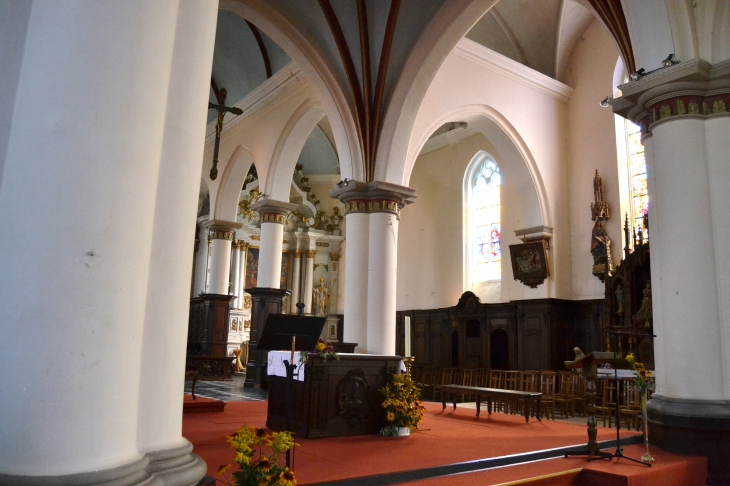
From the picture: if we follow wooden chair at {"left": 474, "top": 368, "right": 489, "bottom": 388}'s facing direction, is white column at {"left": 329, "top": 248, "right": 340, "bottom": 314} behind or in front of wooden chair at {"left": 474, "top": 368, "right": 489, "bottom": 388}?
behind

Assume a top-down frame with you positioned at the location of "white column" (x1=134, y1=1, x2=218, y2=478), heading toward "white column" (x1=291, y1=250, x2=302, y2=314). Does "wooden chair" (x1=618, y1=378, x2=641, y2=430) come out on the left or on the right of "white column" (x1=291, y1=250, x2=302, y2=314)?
right

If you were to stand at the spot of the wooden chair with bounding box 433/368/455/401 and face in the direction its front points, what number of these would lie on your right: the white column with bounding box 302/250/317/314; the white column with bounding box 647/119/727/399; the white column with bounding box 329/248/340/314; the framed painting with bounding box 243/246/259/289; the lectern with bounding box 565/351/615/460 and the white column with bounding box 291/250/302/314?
4

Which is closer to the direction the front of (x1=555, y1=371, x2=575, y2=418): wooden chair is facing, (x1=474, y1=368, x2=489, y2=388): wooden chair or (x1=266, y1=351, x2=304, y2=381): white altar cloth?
the white altar cloth

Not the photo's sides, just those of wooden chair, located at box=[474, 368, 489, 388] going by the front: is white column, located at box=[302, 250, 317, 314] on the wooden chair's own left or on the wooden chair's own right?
on the wooden chair's own right

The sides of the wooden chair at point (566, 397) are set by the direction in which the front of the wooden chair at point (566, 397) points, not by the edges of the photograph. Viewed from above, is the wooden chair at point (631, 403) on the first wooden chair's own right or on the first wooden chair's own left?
on the first wooden chair's own left

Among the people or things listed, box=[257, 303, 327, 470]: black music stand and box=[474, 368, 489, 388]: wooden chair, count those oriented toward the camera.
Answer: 1

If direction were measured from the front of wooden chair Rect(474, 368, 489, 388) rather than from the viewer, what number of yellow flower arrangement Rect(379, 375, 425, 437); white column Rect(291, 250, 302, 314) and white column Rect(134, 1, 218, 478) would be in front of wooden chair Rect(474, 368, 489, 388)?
2

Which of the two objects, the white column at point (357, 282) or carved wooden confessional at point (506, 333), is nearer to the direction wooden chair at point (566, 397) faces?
the white column

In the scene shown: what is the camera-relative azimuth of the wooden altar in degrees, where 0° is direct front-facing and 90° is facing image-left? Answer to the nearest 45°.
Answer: approximately 315°
